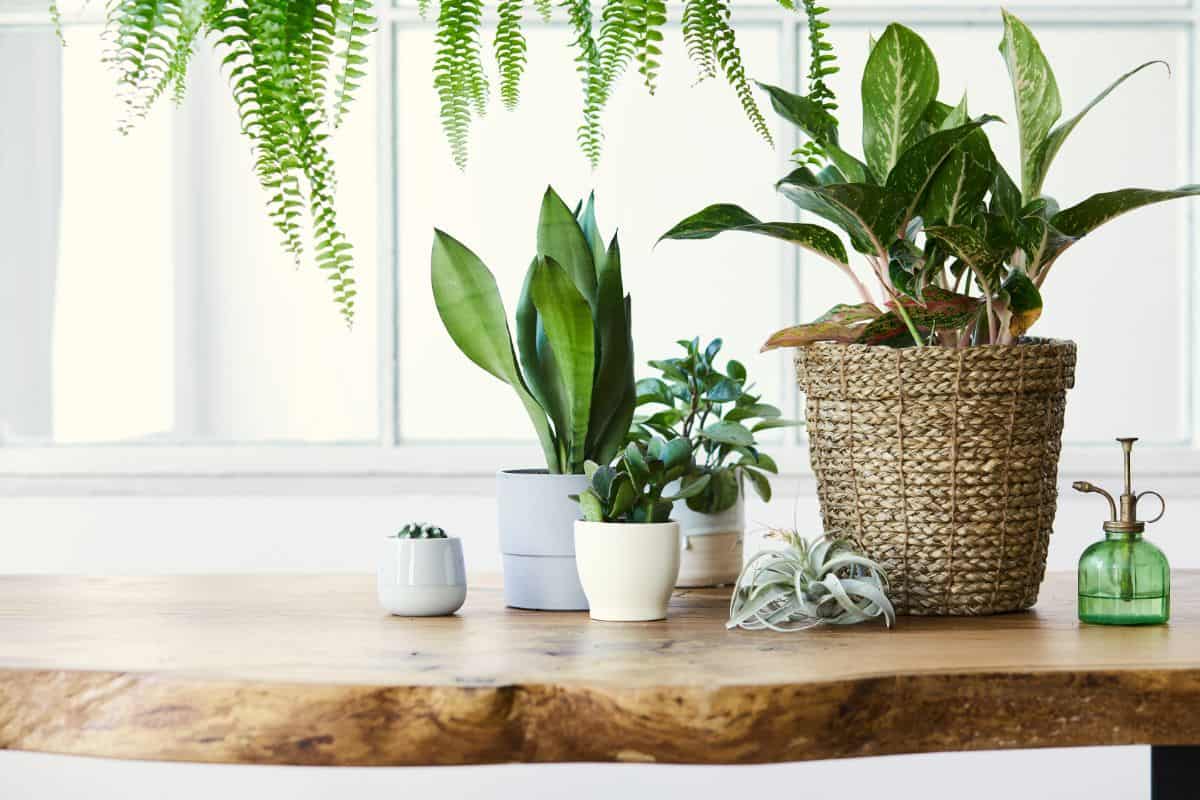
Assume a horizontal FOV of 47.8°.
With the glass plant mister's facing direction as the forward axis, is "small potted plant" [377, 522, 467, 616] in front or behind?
in front

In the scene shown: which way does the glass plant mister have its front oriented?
to the viewer's left

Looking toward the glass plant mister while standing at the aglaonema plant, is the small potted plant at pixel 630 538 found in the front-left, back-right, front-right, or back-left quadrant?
back-right

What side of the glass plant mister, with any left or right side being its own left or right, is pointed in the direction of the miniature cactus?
front

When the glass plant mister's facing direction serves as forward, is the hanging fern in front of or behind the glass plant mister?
in front
